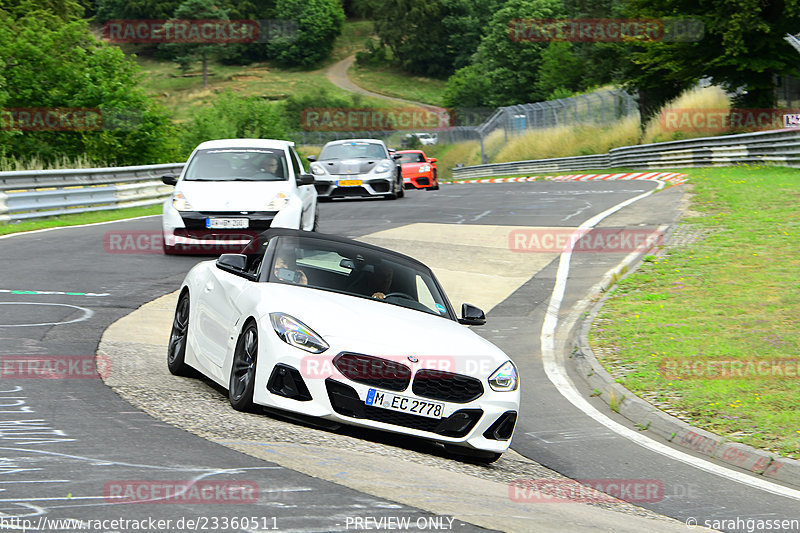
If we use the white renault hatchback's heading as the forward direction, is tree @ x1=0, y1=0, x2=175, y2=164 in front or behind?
behind

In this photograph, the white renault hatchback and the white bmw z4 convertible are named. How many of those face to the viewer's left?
0

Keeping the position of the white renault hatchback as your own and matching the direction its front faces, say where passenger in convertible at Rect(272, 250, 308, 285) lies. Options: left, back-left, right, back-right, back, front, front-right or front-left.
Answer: front

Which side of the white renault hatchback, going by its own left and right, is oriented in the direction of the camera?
front

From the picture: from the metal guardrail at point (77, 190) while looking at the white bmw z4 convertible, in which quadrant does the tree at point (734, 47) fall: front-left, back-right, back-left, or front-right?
back-left

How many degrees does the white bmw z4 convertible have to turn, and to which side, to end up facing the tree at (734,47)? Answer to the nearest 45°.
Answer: approximately 90° to its left

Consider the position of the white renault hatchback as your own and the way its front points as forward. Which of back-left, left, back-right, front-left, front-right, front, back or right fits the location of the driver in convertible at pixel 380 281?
front

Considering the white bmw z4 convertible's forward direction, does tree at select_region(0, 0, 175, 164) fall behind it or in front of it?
behind

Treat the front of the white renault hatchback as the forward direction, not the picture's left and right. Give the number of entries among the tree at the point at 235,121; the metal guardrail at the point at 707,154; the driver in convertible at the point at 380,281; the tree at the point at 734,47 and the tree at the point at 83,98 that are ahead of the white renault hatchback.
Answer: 1

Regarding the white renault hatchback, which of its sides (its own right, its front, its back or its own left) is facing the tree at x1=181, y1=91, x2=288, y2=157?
back

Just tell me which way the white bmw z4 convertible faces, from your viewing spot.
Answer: facing the viewer and to the right of the viewer

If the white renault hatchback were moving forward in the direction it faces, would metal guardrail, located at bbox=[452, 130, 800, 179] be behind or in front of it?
behind

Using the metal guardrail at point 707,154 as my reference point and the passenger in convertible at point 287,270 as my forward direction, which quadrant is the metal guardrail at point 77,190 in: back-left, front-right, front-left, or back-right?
front-right
